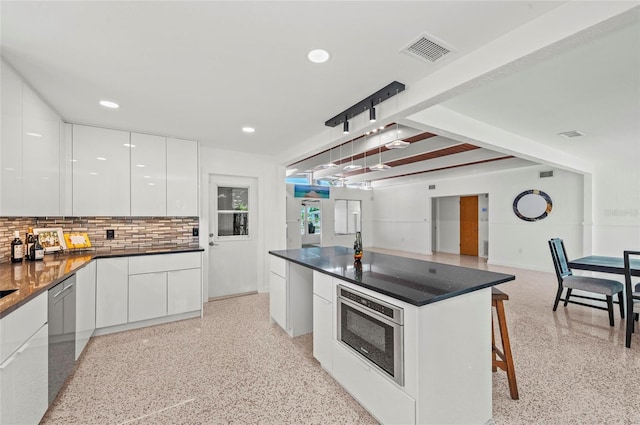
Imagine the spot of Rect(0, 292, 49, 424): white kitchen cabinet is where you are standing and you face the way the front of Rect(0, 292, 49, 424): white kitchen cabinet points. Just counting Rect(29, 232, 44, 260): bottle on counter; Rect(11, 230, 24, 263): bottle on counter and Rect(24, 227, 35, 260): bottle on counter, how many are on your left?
3

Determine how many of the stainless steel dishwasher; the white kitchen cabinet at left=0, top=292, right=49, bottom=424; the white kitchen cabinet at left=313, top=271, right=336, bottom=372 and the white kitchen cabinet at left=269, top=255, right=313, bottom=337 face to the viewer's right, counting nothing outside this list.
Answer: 2

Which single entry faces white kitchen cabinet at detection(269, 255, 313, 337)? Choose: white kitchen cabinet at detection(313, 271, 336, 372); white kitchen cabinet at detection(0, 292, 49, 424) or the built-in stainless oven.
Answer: white kitchen cabinet at detection(0, 292, 49, 424)

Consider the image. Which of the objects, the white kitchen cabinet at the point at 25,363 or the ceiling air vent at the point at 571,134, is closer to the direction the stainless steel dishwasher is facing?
the ceiling air vent

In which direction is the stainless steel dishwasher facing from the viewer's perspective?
to the viewer's right

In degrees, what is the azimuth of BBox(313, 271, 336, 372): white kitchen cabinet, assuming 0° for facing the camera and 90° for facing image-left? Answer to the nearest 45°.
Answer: approximately 45°

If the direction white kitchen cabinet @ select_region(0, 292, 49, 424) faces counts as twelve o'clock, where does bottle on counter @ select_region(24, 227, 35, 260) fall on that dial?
The bottle on counter is roughly at 9 o'clock from the white kitchen cabinet.

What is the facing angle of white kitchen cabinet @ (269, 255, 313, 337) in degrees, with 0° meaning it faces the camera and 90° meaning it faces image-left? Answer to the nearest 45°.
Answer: approximately 45°

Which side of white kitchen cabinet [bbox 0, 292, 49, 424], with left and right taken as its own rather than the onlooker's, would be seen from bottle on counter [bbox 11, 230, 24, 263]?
left

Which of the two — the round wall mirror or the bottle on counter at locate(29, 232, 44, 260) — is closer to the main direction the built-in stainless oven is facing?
the bottle on counter

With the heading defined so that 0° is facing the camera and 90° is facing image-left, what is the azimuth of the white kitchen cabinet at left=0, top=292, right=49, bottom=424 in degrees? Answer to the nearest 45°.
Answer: approximately 270°
